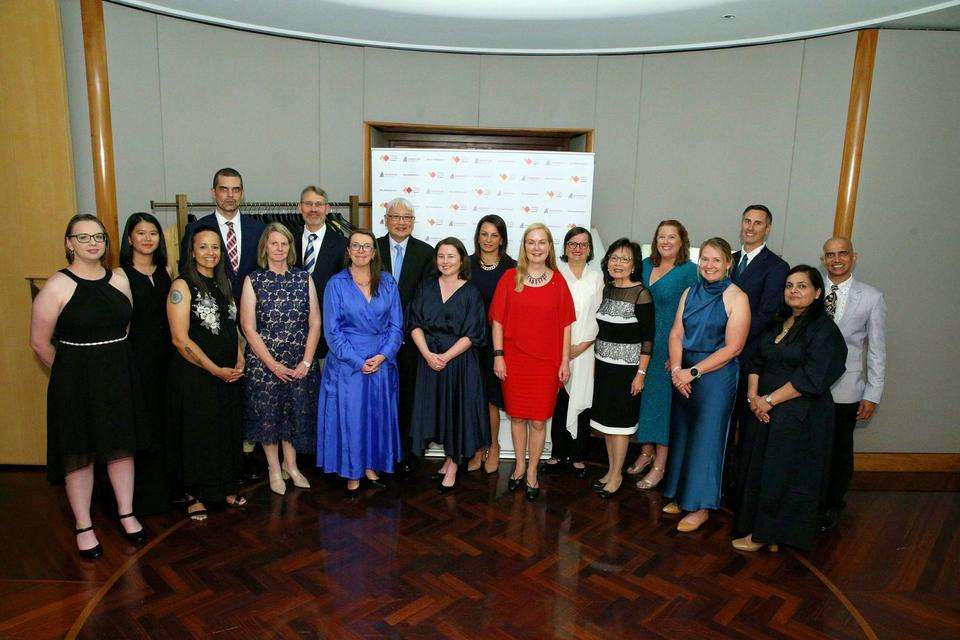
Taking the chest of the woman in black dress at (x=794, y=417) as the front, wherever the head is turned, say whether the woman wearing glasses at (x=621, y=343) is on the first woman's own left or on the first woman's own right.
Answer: on the first woman's own right

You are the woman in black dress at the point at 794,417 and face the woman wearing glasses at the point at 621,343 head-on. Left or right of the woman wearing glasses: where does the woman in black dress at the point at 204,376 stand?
left

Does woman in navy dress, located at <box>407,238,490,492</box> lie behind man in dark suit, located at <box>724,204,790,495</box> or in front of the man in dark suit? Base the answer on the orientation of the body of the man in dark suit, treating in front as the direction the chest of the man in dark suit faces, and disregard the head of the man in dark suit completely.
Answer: in front

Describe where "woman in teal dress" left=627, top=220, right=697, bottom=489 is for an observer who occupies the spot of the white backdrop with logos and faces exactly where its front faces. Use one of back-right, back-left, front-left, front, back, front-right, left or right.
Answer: front-left

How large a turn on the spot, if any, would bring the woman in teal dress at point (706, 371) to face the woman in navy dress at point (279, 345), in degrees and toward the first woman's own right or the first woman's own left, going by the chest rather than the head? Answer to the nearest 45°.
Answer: approximately 45° to the first woman's own right

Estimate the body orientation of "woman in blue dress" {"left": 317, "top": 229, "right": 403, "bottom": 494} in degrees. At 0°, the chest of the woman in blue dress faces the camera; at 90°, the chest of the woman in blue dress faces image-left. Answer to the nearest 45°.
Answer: approximately 0°

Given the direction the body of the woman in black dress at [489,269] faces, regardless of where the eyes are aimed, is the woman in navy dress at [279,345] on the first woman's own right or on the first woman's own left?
on the first woman's own right

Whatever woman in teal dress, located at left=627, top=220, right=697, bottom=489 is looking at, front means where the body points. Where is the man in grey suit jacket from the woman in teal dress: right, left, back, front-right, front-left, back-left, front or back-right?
back-left
